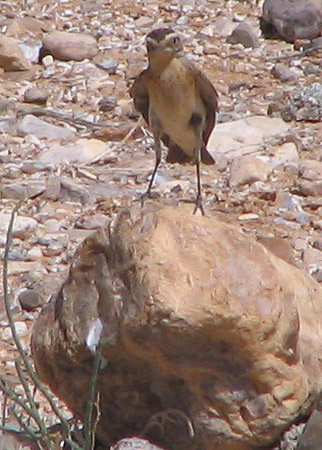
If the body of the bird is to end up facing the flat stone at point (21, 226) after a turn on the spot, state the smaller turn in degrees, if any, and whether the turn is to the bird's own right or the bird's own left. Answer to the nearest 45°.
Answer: approximately 90° to the bird's own right

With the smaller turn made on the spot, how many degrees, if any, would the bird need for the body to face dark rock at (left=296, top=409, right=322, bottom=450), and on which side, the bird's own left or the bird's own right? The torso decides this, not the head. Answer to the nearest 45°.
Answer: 0° — it already faces it

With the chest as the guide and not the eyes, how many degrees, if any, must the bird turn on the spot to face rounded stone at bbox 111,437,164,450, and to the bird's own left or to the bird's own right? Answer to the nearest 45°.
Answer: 0° — it already faces it

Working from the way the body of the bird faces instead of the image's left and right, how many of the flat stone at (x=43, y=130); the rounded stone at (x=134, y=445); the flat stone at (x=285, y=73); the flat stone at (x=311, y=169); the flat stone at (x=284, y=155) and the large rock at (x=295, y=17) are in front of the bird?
1

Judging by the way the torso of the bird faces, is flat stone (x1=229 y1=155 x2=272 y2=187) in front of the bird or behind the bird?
behind

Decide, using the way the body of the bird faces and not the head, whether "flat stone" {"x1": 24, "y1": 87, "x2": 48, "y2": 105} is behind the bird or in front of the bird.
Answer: behind

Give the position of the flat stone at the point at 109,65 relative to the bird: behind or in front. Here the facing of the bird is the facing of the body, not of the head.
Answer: behind

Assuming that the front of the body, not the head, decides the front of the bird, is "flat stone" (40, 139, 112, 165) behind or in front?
behind

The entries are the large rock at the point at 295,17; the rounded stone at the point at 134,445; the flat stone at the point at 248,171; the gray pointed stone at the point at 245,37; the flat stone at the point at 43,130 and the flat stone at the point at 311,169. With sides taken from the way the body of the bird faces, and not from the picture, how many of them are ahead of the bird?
1

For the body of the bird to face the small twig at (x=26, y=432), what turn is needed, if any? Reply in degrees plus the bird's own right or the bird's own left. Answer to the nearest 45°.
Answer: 0° — it already faces it

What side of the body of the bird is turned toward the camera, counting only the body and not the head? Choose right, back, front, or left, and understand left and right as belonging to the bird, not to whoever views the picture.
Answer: front

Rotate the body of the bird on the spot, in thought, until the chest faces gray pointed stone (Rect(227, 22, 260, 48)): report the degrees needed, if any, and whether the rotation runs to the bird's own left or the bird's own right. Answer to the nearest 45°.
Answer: approximately 180°

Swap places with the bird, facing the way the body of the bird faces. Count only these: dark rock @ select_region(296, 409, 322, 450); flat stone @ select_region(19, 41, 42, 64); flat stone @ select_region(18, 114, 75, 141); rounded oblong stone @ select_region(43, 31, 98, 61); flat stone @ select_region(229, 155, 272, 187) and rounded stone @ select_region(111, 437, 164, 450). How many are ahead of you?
2
